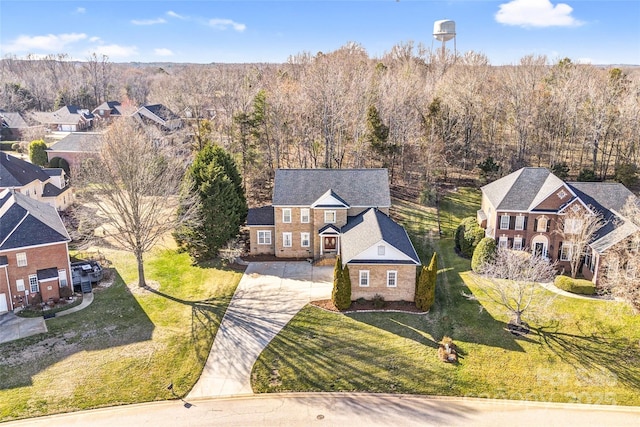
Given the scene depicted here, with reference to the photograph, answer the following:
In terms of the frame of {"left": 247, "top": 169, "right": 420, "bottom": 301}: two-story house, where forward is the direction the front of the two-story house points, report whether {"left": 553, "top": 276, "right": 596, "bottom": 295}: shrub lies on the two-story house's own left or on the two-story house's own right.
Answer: on the two-story house's own left

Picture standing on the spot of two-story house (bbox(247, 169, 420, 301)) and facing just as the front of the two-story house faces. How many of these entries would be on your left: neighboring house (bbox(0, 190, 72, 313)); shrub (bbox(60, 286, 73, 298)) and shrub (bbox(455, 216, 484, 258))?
1

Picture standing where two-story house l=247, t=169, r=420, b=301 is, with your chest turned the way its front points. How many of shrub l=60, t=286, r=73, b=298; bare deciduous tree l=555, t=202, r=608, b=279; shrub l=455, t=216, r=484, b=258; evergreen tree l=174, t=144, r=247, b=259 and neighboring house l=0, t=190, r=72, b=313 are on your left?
2

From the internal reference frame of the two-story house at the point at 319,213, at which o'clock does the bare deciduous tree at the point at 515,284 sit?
The bare deciduous tree is roughly at 10 o'clock from the two-story house.

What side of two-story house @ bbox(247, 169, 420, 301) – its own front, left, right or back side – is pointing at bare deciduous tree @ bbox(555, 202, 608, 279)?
left

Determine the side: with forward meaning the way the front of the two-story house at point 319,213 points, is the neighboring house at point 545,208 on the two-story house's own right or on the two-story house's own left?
on the two-story house's own left

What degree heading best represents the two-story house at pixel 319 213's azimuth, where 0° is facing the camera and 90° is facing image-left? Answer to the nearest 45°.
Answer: approximately 0°

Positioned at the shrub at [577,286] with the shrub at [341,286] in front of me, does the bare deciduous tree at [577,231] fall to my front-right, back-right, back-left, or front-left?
back-right

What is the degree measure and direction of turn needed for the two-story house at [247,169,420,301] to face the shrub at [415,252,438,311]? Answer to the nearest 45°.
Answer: approximately 45° to its left

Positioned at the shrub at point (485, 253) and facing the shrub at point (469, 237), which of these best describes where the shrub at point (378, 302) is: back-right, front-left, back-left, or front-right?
back-left

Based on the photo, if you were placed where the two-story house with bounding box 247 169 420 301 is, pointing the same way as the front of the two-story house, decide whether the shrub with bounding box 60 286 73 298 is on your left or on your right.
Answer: on your right

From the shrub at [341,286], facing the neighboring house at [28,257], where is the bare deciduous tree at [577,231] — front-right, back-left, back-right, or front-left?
back-right
